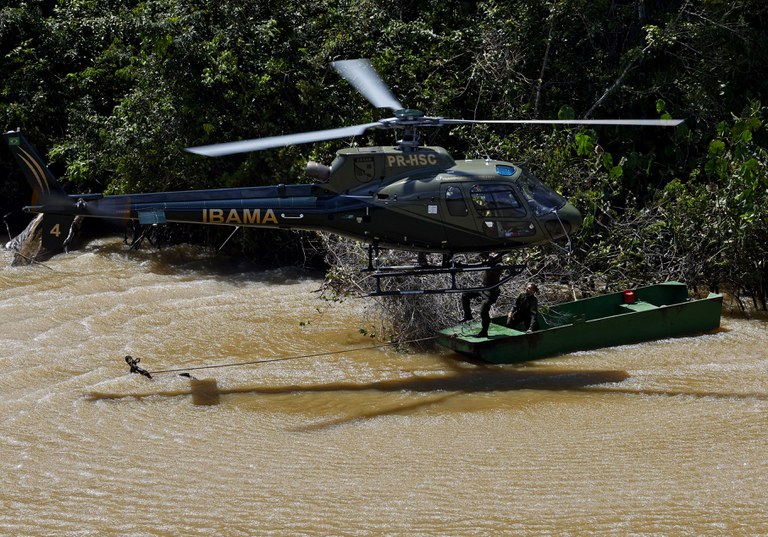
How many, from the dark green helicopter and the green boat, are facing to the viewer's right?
1

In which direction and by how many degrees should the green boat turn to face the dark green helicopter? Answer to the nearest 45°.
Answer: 0° — it already faces it

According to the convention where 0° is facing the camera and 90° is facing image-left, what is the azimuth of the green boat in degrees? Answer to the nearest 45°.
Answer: approximately 45°

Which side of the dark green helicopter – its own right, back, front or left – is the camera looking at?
right
